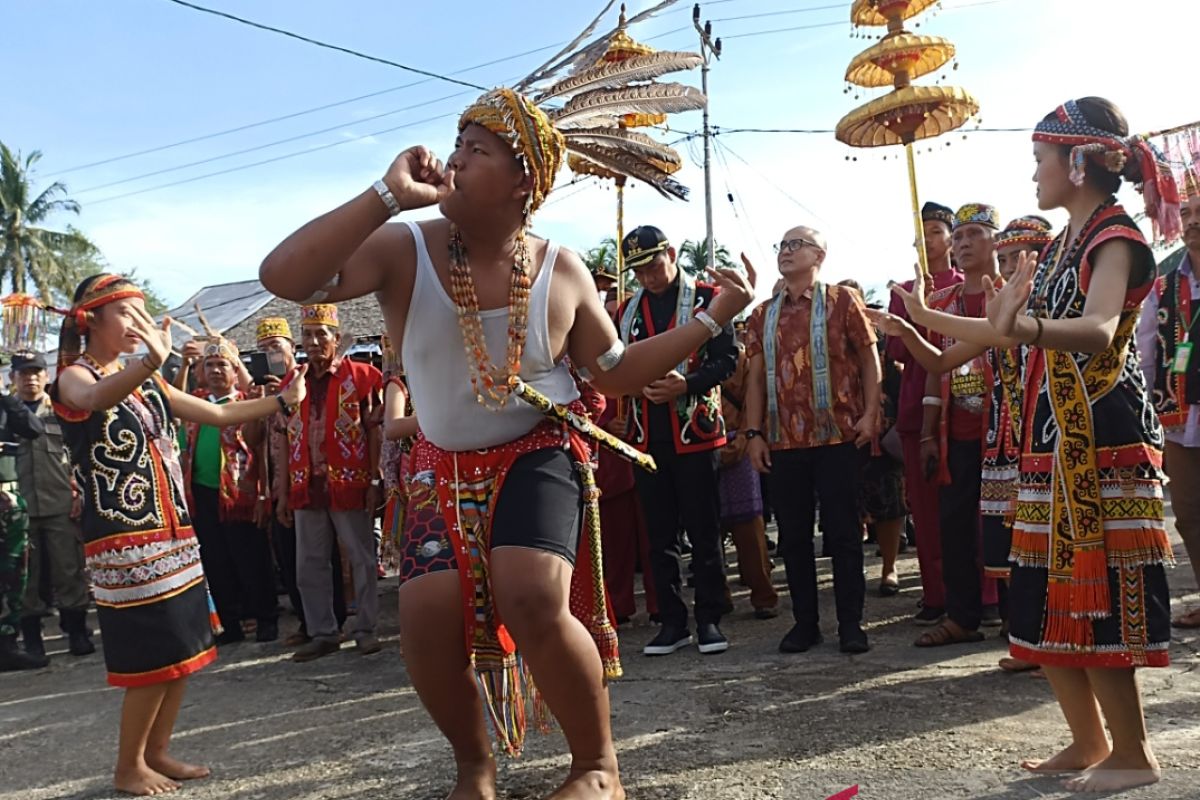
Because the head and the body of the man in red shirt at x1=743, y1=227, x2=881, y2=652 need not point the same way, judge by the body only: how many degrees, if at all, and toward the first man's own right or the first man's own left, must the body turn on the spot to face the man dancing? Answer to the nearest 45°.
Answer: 0° — they already face them

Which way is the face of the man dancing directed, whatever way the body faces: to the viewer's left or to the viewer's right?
to the viewer's left

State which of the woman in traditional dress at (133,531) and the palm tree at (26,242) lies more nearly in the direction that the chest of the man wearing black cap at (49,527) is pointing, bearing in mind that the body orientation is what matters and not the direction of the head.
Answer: the woman in traditional dress

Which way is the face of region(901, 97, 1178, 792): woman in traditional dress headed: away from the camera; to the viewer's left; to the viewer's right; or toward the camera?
to the viewer's left

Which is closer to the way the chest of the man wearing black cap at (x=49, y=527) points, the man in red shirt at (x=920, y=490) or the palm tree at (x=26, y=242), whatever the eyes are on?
the man in red shirt

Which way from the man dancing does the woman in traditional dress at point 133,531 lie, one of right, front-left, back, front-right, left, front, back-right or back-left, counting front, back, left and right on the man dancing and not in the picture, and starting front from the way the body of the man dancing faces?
back-right

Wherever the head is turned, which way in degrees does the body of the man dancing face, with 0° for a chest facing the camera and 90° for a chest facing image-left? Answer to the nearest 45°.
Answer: approximately 0°

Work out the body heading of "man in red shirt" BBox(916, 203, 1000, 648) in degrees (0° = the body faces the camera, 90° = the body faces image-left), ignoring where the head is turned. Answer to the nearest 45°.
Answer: approximately 45°

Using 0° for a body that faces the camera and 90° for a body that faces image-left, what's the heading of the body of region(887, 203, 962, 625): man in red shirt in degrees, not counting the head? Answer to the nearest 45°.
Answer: approximately 45°
